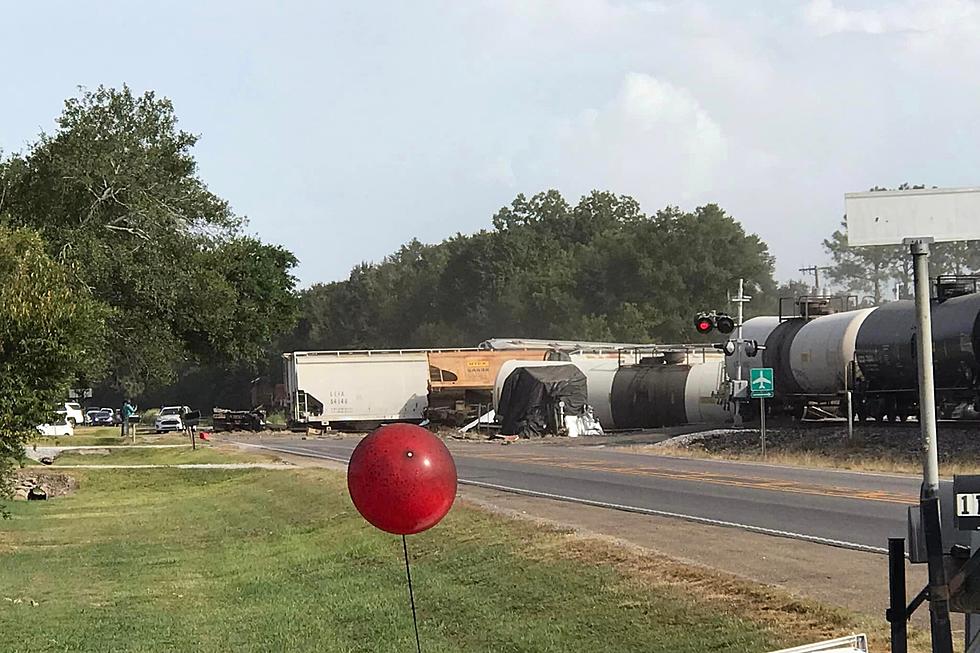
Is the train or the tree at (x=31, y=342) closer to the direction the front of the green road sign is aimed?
the tree

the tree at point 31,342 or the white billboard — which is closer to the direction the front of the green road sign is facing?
the white billboard

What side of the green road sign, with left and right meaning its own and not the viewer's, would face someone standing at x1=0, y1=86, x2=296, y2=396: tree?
right

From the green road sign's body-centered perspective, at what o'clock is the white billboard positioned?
The white billboard is roughly at 12 o'clock from the green road sign.

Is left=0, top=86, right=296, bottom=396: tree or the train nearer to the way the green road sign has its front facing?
the tree

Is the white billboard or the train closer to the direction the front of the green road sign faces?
the white billboard

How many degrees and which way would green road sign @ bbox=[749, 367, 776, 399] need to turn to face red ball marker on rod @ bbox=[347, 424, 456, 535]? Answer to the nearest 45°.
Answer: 0° — it already faces it

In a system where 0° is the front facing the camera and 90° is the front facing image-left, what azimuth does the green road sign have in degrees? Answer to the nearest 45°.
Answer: approximately 0°

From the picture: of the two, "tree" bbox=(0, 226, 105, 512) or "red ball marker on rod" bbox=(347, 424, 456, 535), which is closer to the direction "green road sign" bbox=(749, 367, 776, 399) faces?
the red ball marker on rod

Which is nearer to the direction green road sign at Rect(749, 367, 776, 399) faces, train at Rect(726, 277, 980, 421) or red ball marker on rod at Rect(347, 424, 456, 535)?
the red ball marker on rod

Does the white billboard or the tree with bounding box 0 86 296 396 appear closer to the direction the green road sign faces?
the white billboard
